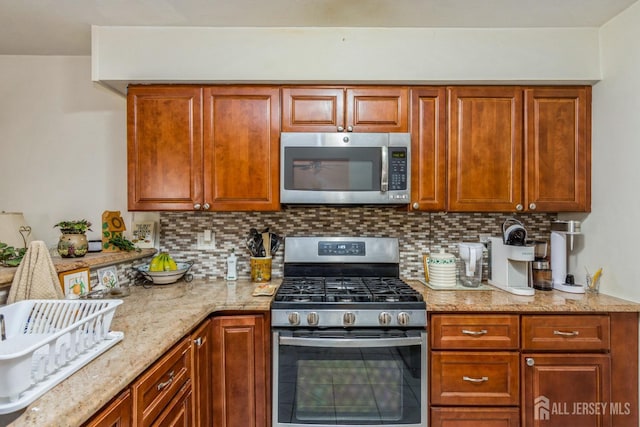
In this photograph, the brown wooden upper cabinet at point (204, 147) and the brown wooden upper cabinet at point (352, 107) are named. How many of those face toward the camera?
2

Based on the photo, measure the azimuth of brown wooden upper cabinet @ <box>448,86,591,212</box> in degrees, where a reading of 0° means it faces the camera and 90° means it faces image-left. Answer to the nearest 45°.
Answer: approximately 0°

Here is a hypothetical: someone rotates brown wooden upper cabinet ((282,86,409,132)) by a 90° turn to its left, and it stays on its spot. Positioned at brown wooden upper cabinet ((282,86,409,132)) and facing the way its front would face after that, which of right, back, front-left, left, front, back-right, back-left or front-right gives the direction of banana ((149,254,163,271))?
back

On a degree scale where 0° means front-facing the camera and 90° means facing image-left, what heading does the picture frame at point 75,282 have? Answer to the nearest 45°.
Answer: approximately 315°

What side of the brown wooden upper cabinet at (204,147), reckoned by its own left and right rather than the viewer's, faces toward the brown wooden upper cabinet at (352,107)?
left

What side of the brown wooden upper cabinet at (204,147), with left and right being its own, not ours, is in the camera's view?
front

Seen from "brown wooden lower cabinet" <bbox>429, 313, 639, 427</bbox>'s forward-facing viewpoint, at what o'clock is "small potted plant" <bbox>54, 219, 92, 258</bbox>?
The small potted plant is roughly at 2 o'clock from the brown wooden lower cabinet.

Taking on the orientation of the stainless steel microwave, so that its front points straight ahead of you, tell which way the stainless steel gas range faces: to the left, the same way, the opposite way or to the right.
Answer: the same way

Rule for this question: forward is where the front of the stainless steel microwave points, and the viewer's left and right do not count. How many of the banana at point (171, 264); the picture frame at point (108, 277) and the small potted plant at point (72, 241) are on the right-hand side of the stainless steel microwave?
3

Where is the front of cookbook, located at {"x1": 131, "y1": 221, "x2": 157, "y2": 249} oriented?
toward the camera

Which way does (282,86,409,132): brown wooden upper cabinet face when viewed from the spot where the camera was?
facing the viewer
